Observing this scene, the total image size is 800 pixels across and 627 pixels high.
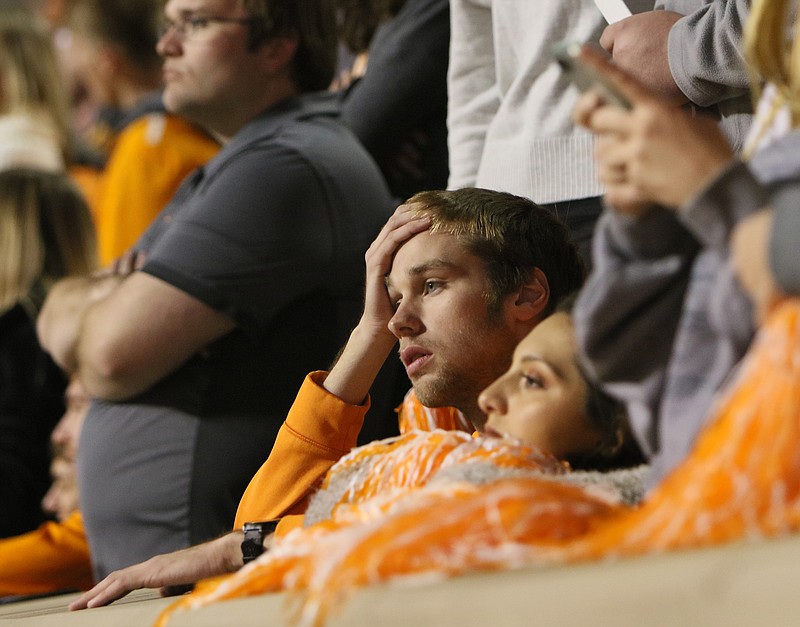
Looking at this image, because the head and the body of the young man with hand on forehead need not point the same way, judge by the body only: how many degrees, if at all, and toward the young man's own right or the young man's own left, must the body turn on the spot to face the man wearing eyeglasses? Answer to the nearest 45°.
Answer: approximately 90° to the young man's own right

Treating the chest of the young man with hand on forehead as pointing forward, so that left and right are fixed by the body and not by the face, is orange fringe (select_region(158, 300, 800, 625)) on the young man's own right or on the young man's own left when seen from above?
on the young man's own left

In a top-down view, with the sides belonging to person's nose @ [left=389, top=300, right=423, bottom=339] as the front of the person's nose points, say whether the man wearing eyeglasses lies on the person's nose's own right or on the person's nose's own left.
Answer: on the person's nose's own right

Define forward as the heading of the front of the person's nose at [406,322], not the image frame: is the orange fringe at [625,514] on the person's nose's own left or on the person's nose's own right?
on the person's nose's own left

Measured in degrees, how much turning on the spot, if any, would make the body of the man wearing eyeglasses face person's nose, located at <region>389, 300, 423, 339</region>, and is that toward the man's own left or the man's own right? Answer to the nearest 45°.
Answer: approximately 90° to the man's own left

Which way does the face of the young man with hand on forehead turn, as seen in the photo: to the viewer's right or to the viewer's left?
to the viewer's left

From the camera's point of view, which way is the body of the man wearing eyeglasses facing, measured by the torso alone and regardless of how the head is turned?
to the viewer's left

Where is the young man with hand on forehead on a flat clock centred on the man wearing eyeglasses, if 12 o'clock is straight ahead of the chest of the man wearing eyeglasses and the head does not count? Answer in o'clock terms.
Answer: The young man with hand on forehead is roughly at 8 o'clock from the man wearing eyeglasses.

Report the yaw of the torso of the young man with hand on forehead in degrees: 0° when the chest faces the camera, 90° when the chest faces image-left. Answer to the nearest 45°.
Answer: approximately 45°
